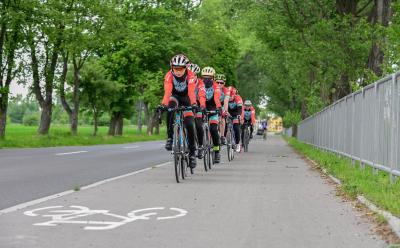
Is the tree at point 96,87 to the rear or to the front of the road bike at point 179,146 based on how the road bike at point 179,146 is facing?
to the rear

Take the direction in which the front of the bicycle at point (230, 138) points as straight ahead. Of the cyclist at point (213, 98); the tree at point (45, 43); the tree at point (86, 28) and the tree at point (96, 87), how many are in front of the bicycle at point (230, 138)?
1

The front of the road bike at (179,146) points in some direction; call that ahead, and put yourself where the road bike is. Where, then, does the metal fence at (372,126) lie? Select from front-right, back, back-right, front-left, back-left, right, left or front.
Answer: left

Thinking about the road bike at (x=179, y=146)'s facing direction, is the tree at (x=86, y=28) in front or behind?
behind

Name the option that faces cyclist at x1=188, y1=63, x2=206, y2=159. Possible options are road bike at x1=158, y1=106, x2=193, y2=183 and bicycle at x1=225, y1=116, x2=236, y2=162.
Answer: the bicycle

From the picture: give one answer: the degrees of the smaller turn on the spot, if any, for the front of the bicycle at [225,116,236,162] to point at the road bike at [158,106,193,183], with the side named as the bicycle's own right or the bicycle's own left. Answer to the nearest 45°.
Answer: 0° — it already faces it

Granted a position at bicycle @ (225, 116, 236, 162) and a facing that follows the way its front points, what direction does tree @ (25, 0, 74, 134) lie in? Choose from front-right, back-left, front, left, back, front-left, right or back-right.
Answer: back-right

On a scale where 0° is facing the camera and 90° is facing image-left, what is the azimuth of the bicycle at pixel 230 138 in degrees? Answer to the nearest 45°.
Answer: approximately 0°

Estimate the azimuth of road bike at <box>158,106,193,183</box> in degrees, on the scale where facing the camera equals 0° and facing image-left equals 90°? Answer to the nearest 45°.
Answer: approximately 0°
